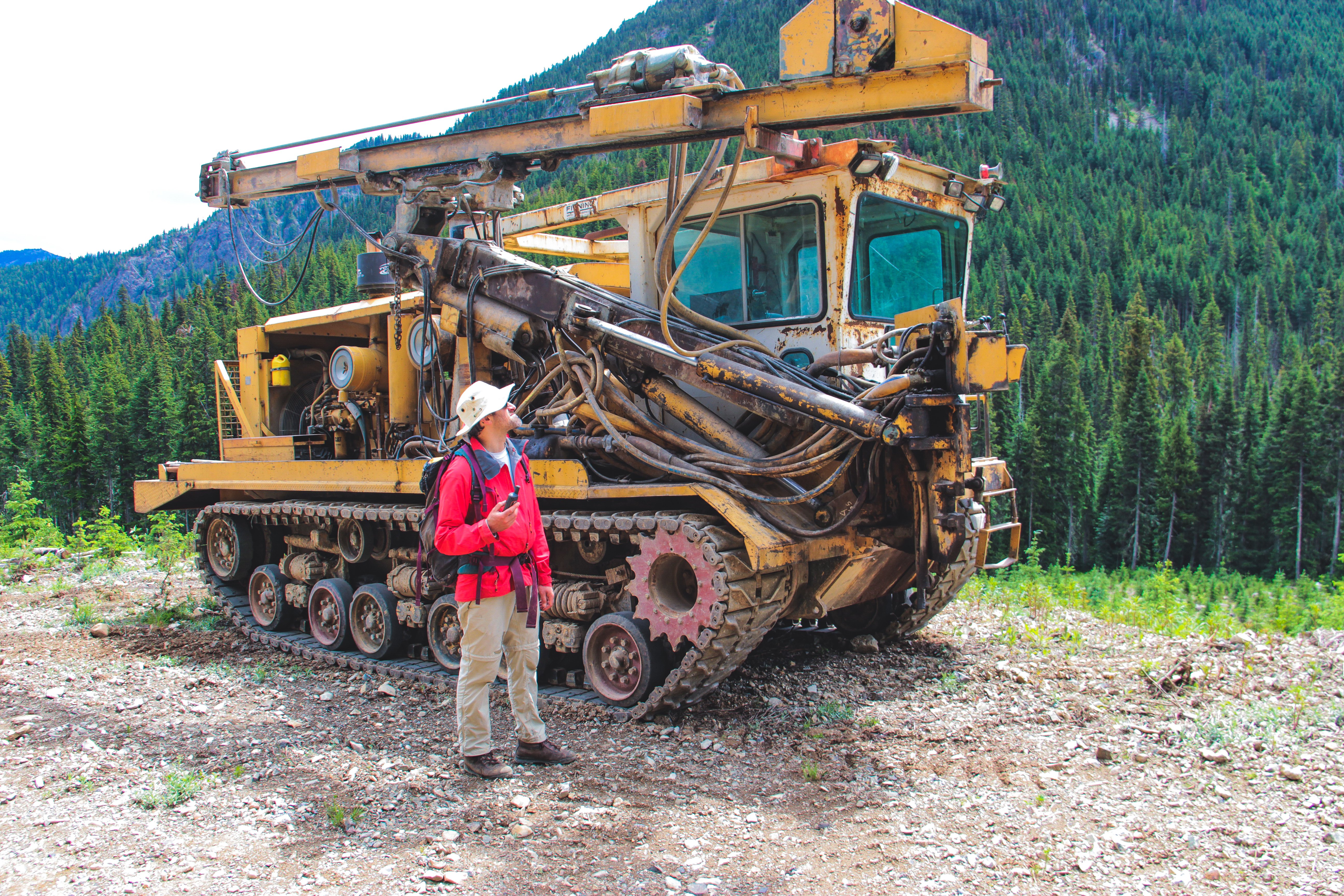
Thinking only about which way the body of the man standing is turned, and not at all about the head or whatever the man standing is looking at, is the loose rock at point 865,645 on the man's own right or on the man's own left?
on the man's own left

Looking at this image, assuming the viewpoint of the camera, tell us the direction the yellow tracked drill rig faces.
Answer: facing the viewer and to the right of the viewer

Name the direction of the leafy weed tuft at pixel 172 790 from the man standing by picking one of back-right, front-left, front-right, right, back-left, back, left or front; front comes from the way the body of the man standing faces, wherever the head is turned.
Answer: back-right

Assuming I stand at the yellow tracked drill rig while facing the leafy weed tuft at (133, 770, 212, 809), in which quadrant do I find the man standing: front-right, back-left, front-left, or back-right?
front-left

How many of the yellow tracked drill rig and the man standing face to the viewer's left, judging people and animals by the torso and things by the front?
0

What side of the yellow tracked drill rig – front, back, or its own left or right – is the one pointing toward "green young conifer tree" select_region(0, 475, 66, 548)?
back

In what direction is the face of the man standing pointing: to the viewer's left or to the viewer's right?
to the viewer's right

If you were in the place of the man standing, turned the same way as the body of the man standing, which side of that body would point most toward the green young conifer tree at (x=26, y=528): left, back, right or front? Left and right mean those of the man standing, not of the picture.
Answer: back

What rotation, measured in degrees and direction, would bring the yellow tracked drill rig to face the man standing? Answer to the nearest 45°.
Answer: approximately 90° to its right

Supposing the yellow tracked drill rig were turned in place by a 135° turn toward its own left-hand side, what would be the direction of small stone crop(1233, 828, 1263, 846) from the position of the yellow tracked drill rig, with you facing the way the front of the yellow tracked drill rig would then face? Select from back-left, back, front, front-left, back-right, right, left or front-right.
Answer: back-right

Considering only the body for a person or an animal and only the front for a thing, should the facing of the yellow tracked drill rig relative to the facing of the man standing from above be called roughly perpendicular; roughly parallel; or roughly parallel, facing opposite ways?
roughly parallel

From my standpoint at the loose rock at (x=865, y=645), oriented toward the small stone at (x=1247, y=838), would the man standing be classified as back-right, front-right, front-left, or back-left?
front-right
